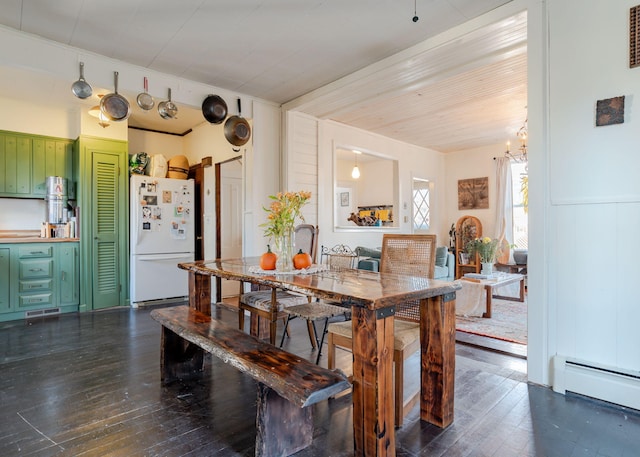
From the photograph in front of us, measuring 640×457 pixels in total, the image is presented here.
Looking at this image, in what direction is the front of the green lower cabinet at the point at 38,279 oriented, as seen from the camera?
facing the viewer

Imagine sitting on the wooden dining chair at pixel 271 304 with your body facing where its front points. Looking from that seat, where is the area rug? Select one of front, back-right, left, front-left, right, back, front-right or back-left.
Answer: back-left

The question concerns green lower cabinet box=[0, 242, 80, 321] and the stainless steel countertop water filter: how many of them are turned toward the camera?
2

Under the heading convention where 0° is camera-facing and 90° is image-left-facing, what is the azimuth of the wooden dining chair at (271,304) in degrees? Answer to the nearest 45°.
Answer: approximately 45°

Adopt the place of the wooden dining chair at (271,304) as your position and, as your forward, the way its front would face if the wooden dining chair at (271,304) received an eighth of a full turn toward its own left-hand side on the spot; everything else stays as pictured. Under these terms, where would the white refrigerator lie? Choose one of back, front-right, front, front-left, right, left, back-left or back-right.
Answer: back-right

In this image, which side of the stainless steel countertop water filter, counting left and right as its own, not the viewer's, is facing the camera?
front

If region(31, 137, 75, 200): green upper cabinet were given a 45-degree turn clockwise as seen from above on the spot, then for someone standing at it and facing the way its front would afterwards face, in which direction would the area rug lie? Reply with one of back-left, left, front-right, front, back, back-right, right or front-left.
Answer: left

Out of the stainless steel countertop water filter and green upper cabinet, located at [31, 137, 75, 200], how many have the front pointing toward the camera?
2

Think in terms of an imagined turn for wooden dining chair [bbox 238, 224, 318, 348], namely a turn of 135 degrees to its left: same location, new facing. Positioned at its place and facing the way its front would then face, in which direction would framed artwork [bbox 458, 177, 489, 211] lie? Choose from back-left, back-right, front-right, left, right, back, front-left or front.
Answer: front-left
